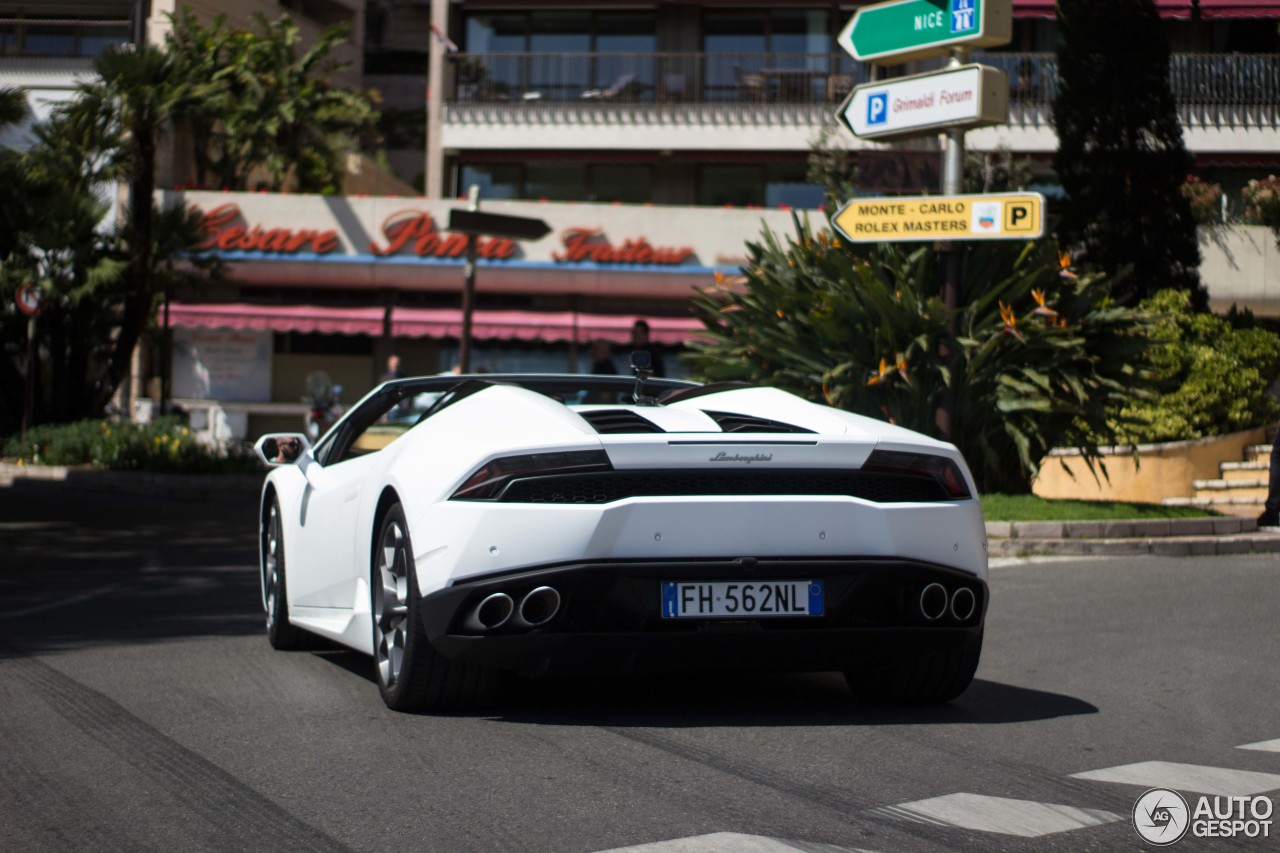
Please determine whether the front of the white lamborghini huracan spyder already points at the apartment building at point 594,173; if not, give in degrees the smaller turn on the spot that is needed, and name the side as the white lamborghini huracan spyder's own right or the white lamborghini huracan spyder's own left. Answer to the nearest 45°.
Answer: approximately 45° to the white lamborghini huracan spyder's own right

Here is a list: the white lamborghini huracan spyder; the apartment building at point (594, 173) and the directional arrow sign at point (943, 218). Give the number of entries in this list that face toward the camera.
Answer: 2

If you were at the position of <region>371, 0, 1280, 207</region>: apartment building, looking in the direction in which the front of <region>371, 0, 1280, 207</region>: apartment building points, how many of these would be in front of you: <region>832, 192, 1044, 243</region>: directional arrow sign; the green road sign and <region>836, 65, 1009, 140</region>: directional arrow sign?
3

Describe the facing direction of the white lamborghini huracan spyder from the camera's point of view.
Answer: facing away from the viewer and to the left of the viewer

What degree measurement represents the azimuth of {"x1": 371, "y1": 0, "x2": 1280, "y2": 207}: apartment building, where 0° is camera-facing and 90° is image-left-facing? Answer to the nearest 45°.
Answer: approximately 0°

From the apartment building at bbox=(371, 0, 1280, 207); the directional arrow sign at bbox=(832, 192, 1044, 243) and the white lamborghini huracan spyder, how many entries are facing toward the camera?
2
